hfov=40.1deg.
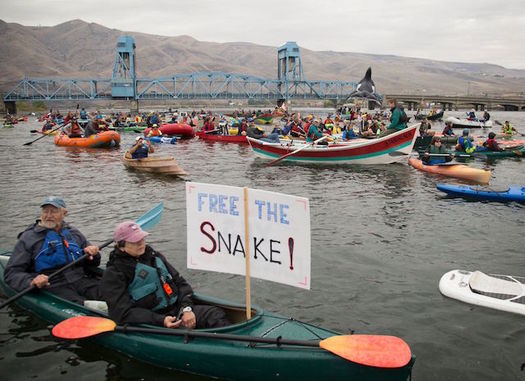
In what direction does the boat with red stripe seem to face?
to the viewer's right

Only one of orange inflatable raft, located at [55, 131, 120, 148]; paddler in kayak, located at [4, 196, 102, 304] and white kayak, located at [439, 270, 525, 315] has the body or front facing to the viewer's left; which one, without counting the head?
the white kayak

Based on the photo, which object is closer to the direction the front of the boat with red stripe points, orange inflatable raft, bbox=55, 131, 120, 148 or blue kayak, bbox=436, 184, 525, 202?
the blue kayak

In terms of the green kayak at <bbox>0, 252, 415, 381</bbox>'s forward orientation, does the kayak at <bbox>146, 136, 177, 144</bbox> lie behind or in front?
behind

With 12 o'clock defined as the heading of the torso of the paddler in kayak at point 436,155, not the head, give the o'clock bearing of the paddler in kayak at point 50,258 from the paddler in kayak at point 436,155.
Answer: the paddler in kayak at point 50,258 is roughly at 2 o'clock from the paddler in kayak at point 436,155.

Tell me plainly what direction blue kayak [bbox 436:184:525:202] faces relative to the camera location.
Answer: facing to the left of the viewer

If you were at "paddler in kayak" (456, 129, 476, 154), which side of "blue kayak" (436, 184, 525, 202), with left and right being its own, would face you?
right
